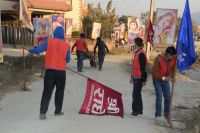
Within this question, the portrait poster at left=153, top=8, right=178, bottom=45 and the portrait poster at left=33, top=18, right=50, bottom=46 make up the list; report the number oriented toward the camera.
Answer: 2

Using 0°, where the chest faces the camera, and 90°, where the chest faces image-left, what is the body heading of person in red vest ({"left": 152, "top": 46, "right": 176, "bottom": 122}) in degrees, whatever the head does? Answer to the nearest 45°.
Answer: approximately 315°

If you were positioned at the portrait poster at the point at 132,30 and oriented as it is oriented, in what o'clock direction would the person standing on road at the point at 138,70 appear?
The person standing on road is roughly at 12 o'clock from the portrait poster.

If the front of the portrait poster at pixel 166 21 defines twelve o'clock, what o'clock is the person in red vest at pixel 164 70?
The person in red vest is roughly at 12 o'clock from the portrait poster.

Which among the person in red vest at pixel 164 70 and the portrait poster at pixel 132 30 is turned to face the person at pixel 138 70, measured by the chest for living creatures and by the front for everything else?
the portrait poster

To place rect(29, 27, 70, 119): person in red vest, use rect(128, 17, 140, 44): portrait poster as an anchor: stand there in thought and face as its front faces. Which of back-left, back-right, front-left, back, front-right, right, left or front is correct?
front

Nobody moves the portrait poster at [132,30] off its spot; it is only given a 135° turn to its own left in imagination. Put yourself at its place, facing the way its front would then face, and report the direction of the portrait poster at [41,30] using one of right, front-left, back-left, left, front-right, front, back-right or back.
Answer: back

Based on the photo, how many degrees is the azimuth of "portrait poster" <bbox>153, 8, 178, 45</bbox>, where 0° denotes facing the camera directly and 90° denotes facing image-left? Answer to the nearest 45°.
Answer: approximately 0°

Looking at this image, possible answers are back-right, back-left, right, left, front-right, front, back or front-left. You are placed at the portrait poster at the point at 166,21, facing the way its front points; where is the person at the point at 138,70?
front

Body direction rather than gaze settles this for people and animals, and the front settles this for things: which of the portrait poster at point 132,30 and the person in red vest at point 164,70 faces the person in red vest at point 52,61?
the portrait poster
